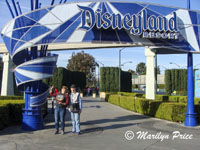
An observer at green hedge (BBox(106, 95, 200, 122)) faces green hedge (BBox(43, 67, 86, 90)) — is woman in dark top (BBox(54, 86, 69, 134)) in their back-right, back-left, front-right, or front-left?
back-left

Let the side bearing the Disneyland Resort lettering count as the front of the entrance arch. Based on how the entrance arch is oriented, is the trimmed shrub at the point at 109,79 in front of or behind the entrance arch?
behind

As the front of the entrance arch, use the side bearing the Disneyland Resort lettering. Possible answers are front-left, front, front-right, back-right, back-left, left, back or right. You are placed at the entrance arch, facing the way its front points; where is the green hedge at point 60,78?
back

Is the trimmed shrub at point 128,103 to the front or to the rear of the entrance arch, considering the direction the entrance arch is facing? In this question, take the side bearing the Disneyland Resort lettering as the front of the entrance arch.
to the rear

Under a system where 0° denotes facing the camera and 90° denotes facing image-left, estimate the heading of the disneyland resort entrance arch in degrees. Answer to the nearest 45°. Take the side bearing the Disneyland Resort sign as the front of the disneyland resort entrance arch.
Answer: approximately 0°

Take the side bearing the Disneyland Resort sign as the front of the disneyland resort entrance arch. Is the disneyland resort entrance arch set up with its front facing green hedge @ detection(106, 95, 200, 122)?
no
